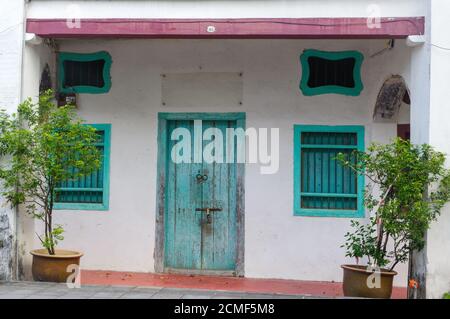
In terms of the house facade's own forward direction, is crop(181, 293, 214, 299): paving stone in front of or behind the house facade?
in front

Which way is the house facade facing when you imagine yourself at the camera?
facing the viewer

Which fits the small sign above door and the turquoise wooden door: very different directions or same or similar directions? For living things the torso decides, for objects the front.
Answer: same or similar directions

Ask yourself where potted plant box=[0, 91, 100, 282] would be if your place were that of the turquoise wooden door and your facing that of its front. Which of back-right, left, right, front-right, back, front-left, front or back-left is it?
front-right

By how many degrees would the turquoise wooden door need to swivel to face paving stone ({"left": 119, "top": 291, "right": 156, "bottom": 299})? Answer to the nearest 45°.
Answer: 0° — it already faces it

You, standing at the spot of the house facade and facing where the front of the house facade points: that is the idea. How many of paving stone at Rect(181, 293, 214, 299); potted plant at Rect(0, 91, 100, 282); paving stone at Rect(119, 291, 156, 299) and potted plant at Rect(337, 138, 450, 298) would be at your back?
0

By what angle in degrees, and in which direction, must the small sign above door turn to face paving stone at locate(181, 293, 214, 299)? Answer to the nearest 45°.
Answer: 0° — it already faces it

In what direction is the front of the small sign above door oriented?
toward the camera

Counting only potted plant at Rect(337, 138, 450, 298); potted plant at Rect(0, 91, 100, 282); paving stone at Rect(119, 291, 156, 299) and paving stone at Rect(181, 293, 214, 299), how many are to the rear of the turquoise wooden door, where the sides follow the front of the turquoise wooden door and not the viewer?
0

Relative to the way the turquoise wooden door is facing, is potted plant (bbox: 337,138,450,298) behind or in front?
in front

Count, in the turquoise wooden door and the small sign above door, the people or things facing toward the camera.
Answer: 2

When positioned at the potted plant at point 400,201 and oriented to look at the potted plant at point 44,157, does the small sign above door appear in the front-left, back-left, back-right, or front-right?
front-right

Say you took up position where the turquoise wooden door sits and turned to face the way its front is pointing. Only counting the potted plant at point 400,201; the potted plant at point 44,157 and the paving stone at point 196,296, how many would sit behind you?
0

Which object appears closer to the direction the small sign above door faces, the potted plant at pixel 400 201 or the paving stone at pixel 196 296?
the paving stone
